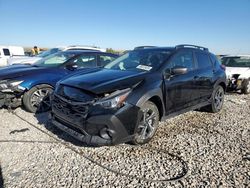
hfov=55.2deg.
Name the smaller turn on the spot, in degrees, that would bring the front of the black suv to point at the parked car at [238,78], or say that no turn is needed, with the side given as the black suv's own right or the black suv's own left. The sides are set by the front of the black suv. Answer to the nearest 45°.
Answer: approximately 180°

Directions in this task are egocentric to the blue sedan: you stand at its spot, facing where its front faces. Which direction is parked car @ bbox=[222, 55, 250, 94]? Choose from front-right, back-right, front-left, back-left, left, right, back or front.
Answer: back-left

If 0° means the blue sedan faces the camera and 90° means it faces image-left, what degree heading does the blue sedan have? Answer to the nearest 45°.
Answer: approximately 45°

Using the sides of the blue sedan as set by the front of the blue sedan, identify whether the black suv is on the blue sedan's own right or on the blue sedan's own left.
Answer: on the blue sedan's own left

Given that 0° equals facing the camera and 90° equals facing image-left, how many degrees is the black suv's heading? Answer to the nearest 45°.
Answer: approximately 45°

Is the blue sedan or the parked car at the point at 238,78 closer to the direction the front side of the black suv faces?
the blue sedan

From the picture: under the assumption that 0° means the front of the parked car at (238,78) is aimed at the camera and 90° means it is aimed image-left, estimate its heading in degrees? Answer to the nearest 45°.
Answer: approximately 45°
